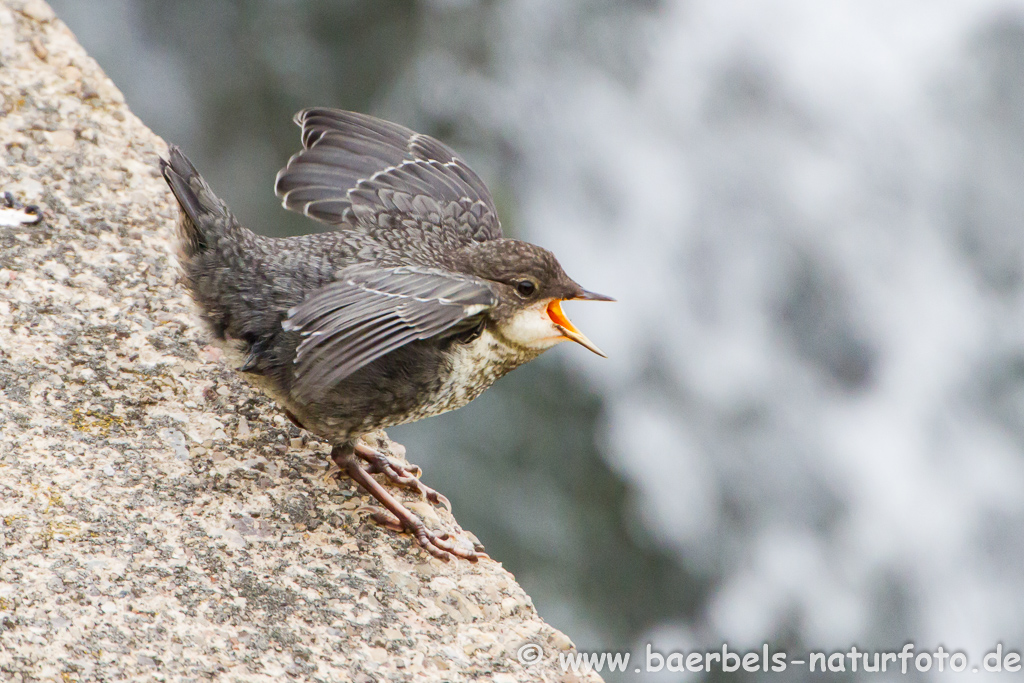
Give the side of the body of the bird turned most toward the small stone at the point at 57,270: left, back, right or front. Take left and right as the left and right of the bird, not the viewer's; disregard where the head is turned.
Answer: back

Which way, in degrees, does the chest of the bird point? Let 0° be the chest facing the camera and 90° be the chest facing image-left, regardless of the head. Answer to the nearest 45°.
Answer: approximately 270°
